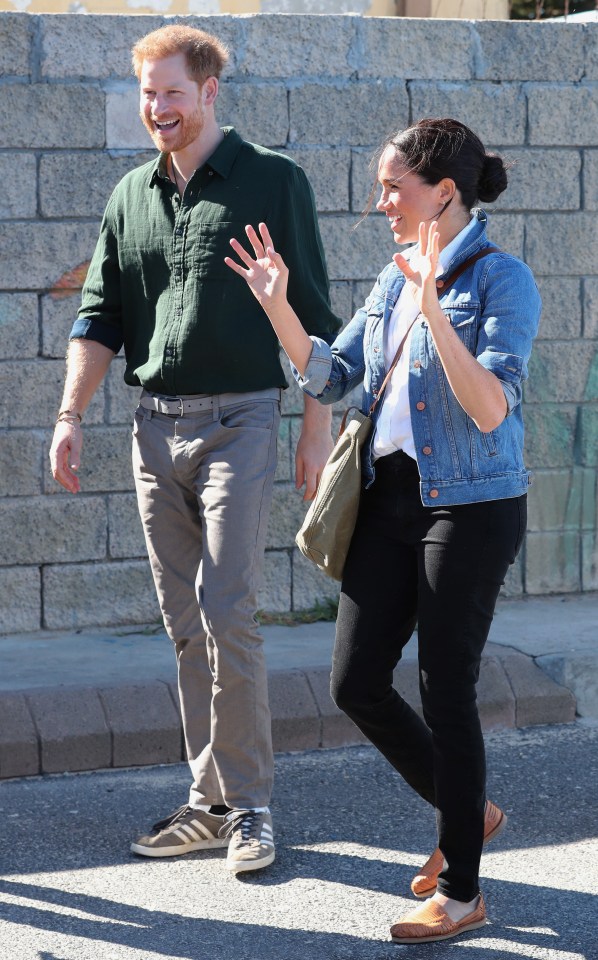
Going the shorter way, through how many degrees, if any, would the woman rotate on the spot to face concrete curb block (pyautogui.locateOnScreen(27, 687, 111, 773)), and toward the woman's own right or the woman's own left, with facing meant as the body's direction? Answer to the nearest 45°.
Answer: approximately 90° to the woman's own right

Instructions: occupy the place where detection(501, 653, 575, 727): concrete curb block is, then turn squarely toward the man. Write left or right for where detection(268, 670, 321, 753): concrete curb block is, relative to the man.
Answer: right

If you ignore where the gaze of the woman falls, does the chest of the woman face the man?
no

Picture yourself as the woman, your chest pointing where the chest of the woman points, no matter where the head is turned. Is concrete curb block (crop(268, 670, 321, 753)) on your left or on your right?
on your right

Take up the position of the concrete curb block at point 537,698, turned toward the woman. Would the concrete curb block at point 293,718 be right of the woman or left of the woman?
right

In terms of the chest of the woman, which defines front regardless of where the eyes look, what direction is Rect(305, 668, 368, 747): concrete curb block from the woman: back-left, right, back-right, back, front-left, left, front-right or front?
back-right

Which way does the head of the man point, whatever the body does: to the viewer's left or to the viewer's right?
to the viewer's left

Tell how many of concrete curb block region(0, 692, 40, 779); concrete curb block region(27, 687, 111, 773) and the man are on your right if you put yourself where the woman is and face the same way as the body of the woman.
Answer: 3

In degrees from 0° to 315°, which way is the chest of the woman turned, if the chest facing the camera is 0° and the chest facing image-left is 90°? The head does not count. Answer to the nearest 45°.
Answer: approximately 45°

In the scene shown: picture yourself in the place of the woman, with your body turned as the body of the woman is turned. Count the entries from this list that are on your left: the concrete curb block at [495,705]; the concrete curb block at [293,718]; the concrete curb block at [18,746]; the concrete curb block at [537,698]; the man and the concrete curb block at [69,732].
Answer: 0

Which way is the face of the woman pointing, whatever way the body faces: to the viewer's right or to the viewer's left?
to the viewer's left

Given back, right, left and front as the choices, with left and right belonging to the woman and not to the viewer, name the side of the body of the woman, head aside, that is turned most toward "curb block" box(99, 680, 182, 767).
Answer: right

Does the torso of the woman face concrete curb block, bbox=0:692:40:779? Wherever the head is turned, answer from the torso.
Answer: no

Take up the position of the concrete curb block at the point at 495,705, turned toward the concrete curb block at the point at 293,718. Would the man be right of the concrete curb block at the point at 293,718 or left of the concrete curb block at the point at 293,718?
left
